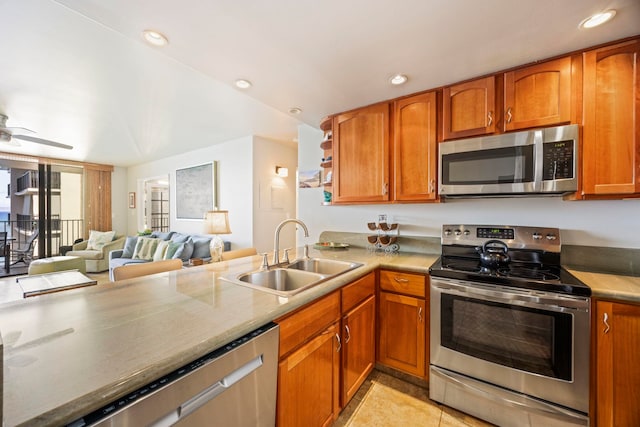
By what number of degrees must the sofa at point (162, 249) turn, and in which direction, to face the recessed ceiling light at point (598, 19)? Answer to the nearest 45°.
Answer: approximately 45° to its left

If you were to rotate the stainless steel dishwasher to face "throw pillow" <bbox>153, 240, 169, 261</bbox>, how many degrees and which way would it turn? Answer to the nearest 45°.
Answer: approximately 135° to its left

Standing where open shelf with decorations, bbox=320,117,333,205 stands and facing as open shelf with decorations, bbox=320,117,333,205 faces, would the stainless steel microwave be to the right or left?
on its left

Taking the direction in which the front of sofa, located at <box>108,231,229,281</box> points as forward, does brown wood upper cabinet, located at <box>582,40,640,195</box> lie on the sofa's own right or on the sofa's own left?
on the sofa's own left

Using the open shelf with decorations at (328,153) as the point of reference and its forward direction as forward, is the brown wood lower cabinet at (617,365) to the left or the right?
on its left

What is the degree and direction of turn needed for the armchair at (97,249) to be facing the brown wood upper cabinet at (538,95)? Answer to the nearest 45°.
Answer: approximately 45° to its left

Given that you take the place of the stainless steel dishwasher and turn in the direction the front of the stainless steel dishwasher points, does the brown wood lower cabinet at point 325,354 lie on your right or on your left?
on your left

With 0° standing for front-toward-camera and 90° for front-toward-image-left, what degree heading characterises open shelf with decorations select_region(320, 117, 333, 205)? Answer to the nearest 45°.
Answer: approximately 45°

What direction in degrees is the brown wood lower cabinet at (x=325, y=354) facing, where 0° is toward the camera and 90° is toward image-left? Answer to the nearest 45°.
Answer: approximately 315°

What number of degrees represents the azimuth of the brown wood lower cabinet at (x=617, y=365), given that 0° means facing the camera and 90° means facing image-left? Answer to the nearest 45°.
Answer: approximately 0°
